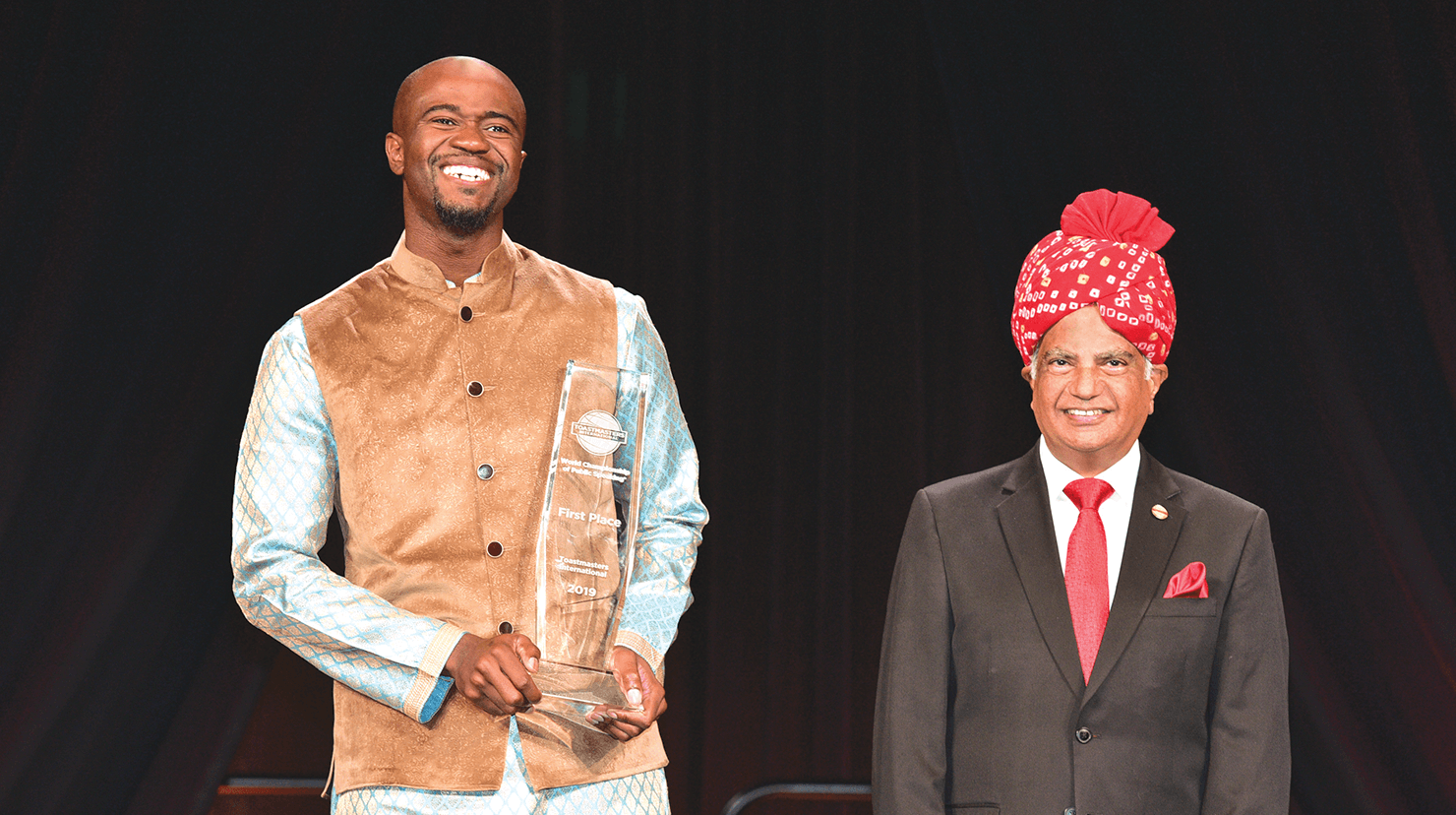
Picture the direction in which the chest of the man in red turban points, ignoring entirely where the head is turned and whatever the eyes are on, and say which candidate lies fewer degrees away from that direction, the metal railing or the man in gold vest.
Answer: the man in gold vest

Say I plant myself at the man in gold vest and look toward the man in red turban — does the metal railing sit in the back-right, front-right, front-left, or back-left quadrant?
front-left

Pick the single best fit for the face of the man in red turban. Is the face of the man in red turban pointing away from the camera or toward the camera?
toward the camera

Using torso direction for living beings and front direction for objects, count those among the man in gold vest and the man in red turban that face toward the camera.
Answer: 2

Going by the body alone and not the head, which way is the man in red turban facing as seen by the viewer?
toward the camera

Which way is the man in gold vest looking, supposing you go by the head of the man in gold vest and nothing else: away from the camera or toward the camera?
toward the camera

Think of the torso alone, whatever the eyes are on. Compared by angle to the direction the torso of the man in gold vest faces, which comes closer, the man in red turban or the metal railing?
the man in red turban

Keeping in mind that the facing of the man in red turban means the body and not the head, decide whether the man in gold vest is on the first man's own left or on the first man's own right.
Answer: on the first man's own right

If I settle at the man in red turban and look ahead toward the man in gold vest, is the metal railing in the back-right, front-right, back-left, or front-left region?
front-right

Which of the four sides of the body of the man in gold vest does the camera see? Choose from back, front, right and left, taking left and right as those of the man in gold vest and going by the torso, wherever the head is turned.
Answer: front
